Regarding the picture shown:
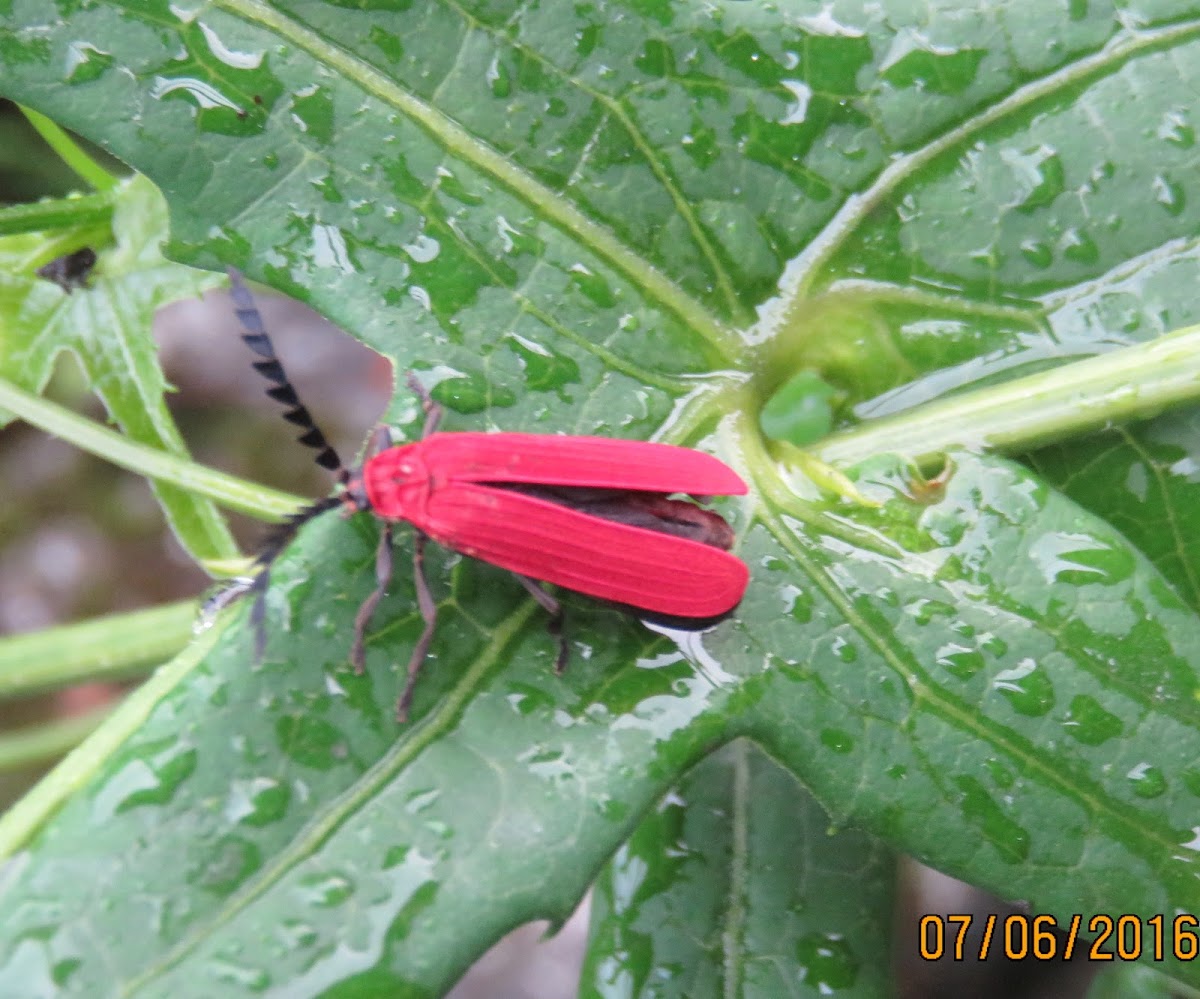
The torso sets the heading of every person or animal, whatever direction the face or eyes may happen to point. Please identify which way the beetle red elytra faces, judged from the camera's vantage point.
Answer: facing to the left of the viewer
